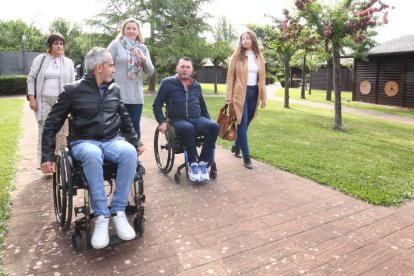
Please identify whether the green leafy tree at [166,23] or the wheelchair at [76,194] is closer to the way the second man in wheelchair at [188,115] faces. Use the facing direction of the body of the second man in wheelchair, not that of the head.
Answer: the wheelchair

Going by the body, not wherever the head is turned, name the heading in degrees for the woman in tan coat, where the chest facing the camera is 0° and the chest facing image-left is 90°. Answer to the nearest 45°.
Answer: approximately 315°

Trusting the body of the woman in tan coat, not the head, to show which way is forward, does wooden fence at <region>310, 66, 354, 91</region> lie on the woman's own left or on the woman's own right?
on the woman's own left

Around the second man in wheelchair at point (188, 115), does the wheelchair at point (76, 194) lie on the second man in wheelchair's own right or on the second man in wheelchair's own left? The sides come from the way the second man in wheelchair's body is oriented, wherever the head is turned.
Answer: on the second man in wheelchair's own right

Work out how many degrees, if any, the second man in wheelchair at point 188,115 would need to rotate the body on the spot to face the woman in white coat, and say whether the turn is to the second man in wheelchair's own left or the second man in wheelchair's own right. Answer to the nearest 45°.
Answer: approximately 135° to the second man in wheelchair's own right

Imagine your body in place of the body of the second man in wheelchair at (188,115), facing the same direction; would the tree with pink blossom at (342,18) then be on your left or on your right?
on your left

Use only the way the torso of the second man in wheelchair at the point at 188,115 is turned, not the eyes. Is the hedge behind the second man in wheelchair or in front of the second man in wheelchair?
behind

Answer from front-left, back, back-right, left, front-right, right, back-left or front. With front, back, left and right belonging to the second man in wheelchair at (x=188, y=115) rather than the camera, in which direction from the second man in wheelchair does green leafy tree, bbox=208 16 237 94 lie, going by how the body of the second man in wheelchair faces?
back-left

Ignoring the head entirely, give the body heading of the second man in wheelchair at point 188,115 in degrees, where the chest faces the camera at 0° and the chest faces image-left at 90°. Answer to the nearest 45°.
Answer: approximately 315°

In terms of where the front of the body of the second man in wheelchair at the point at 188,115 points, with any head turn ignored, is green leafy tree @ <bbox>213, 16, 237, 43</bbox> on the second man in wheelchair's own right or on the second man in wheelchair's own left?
on the second man in wheelchair's own left

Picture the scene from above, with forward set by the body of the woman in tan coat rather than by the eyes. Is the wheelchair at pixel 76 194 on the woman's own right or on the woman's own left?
on the woman's own right

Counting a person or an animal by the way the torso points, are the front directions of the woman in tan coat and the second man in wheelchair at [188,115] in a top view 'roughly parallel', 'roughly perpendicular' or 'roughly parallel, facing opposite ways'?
roughly parallel

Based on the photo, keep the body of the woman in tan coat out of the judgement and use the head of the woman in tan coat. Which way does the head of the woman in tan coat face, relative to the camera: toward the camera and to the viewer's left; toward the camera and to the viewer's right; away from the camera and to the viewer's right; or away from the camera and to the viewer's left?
toward the camera and to the viewer's left

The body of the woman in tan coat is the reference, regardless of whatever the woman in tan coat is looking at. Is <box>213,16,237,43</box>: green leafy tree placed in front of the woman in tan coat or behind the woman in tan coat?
behind

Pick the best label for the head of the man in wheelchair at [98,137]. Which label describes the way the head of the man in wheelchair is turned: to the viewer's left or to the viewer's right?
to the viewer's right

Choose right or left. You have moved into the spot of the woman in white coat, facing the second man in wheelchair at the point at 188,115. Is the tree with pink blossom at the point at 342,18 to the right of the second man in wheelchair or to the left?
left
